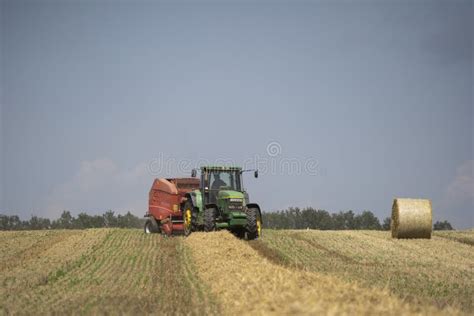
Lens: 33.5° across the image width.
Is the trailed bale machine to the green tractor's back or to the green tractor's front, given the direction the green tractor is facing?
to the back

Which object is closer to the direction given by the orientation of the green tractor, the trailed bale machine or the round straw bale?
the round straw bale

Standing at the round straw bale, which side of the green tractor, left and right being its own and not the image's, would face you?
left

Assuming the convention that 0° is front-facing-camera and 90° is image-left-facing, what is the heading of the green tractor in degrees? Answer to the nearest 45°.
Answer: approximately 315°
